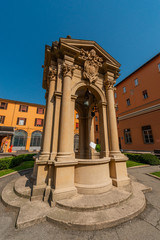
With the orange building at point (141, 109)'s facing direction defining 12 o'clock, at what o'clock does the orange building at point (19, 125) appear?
the orange building at point (19, 125) is roughly at 1 o'clock from the orange building at point (141, 109).

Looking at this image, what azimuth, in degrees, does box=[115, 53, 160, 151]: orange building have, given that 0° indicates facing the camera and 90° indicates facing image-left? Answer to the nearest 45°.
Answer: approximately 45°
